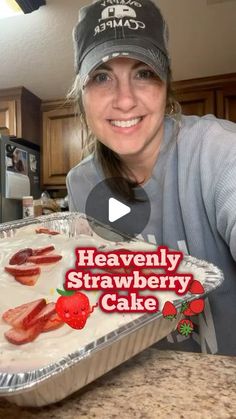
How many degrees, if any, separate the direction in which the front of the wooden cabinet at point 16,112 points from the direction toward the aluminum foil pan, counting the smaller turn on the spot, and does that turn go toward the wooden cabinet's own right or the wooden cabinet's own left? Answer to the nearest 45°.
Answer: approximately 45° to the wooden cabinet's own left

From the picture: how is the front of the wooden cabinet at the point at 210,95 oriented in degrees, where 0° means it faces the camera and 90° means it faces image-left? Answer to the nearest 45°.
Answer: approximately 45°

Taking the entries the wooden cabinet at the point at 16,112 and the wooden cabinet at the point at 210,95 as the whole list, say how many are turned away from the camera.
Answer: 0

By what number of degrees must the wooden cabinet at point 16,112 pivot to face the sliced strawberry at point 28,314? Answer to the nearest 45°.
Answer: approximately 45° to its left

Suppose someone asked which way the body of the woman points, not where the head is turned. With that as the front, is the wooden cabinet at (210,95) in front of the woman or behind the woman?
behind

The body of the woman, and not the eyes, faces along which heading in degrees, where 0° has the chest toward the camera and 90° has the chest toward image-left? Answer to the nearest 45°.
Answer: approximately 0°

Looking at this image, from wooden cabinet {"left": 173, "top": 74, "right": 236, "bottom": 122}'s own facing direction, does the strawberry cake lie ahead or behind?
ahead
